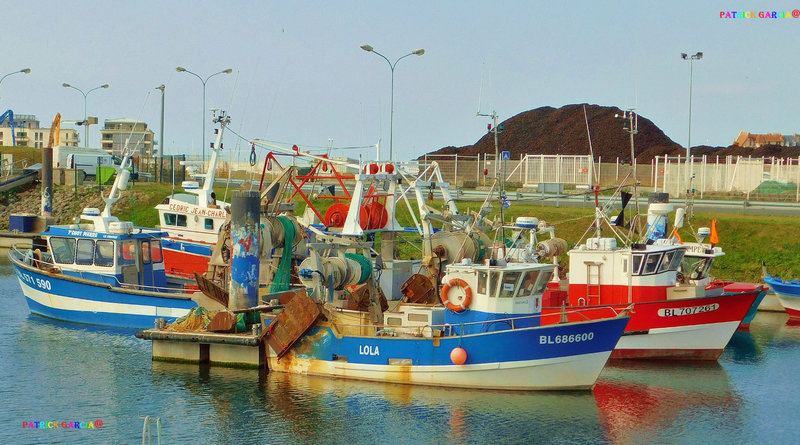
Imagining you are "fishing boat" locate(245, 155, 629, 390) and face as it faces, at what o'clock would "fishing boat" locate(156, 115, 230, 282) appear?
"fishing boat" locate(156, 115, 230, 282) is roughly at 8 o'clock from "fishing boat" locate(245, 155, 629, 390).

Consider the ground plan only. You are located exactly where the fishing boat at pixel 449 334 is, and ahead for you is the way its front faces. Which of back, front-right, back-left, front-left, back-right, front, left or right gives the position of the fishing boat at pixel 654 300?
front-left

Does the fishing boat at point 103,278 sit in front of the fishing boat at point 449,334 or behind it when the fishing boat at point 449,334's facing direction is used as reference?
behind

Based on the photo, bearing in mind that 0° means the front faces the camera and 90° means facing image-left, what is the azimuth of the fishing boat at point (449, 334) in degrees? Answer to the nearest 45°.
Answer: approximately 270°
